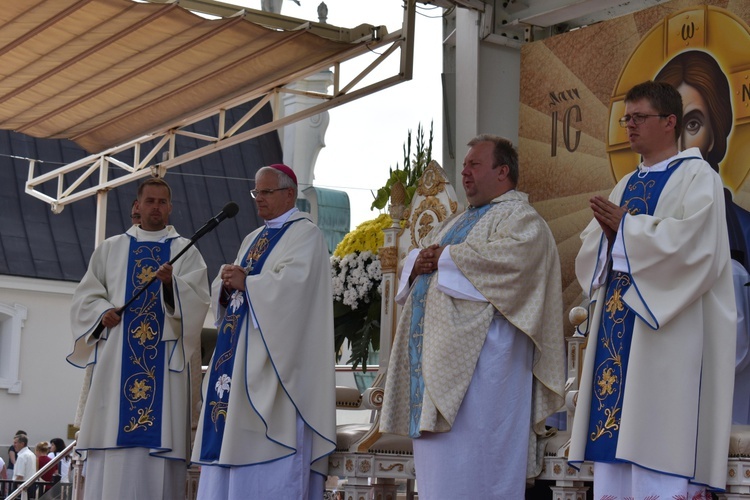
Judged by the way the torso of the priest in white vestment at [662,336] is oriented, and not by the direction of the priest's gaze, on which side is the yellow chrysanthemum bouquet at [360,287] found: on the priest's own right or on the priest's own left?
on the priest's own right

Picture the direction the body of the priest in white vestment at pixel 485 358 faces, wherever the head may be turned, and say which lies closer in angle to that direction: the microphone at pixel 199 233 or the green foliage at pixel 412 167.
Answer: the microphone

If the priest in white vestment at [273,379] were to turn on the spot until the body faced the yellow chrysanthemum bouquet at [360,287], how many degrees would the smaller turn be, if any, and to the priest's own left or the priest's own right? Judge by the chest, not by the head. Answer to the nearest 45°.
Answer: approximately 180°

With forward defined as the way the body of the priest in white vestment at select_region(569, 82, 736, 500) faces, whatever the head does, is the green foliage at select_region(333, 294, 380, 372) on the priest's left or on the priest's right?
on the priest's right

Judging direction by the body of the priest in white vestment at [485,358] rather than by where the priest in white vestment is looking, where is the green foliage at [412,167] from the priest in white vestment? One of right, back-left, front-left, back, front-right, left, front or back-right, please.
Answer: back-right

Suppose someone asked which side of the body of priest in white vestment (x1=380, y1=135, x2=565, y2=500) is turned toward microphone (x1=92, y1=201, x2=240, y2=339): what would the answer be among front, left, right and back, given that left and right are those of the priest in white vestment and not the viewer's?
right

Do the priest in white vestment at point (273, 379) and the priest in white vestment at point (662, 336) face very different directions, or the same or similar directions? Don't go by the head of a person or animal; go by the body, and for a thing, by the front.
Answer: same or similar directions

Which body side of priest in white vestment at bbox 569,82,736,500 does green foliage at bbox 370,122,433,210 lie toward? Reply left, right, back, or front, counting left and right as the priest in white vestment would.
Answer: right

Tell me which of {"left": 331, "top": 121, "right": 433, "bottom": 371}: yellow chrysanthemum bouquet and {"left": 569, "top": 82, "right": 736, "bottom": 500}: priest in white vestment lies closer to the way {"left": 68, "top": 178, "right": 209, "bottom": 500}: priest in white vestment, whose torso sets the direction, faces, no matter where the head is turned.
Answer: the priest in white vestment

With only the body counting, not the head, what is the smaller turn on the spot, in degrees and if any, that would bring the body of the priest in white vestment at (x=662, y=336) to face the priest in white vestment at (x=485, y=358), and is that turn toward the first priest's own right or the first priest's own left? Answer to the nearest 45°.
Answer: approximately 90° to the first priest's own right

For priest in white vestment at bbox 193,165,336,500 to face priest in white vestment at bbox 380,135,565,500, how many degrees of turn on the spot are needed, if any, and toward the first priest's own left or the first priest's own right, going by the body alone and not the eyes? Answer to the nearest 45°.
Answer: approximately 90° to the first priest's own left

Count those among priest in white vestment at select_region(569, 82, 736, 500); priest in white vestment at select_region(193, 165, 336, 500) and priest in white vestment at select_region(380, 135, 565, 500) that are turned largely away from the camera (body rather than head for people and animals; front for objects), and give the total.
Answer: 0

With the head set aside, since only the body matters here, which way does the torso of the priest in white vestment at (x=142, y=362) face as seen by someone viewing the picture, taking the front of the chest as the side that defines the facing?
toward the camera

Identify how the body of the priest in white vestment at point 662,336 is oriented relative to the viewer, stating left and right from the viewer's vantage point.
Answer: facing the viewer and to the left of the viewer

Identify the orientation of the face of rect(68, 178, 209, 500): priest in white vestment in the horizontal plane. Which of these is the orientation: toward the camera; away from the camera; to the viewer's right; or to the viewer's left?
toward the camera

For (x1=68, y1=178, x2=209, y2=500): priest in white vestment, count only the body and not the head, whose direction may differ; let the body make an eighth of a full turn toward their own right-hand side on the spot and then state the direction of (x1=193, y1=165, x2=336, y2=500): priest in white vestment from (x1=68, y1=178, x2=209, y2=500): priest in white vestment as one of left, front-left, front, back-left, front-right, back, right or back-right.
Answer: left
